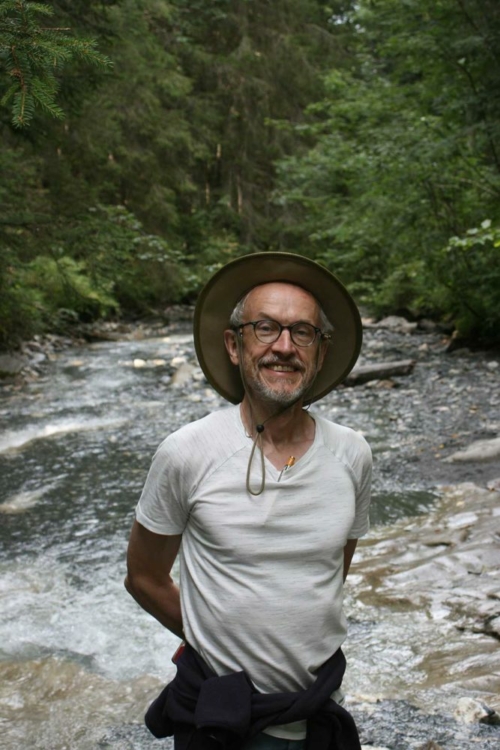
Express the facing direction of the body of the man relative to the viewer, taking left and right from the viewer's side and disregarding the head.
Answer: facing the viewer and to the right of the viewer

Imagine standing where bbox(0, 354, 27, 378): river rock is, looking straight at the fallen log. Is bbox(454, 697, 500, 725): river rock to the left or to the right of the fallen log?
right

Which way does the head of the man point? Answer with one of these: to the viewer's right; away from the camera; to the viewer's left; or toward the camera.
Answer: toward the camera

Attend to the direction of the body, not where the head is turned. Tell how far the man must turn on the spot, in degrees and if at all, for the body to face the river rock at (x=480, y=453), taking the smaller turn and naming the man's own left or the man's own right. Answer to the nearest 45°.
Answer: approximately 135° to the man's own left

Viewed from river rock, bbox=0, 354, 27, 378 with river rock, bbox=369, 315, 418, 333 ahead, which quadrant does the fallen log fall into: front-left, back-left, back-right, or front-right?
front-right

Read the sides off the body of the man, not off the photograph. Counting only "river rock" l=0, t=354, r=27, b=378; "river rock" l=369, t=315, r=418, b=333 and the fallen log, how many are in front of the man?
0

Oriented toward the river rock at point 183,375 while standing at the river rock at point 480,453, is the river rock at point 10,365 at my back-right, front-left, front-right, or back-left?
front-left

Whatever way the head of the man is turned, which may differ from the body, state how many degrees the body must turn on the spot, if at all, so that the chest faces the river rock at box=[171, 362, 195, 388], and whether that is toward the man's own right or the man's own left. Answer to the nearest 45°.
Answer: approximately 135° to the man's own left

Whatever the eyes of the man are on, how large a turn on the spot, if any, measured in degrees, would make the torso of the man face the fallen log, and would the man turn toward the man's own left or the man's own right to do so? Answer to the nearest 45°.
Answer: approximately 135° to the man's own left

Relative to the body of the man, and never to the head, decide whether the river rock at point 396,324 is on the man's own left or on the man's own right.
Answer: on the man's own left

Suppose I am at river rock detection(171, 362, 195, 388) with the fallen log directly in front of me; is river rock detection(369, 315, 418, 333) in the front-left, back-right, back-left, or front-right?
front-left
